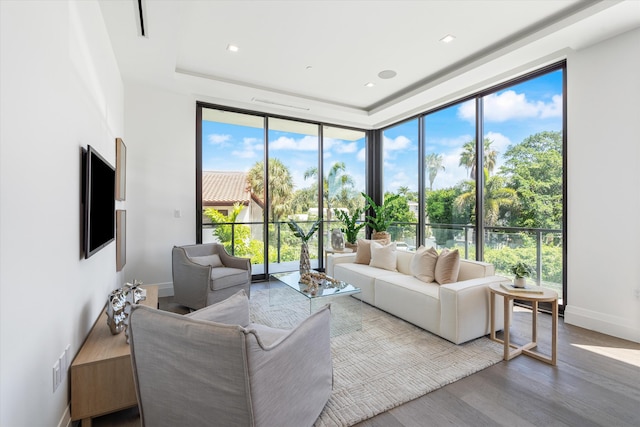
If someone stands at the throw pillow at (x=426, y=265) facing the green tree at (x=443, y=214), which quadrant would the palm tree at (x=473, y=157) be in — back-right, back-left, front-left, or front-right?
front-right

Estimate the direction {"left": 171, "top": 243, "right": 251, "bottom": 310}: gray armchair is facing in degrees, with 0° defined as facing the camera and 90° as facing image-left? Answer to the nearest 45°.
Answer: approximately 315°

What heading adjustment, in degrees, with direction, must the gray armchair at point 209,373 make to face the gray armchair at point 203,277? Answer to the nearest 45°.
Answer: approximately 45° to its left

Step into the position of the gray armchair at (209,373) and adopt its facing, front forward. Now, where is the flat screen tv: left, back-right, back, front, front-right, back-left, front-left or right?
left

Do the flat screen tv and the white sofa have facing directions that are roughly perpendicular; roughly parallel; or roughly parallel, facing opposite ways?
roughly parallel, facing opposite ways

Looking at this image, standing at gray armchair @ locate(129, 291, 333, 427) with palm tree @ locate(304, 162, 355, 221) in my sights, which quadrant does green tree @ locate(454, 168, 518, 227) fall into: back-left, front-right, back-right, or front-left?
front-right

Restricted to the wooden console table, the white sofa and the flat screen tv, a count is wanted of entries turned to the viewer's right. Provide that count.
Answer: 2

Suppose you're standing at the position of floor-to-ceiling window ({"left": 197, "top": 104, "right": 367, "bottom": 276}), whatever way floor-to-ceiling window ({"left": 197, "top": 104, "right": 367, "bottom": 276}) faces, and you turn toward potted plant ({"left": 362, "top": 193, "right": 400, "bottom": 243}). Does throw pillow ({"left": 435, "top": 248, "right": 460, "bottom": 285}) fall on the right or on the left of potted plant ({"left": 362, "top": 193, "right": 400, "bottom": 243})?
right

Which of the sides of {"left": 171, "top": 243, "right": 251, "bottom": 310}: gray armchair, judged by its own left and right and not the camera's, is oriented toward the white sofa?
front

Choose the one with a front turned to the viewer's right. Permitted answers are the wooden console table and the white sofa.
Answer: the wooden console table

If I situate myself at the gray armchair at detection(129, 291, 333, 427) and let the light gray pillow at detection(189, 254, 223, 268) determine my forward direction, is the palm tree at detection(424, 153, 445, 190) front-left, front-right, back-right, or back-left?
front-right

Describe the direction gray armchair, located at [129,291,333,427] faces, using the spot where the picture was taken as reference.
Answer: facing away from the viewer and to the right of the viewer

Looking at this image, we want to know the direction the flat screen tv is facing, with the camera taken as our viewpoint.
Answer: facing to the right of the viewer

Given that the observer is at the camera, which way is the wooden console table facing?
facing to the right of the viewer

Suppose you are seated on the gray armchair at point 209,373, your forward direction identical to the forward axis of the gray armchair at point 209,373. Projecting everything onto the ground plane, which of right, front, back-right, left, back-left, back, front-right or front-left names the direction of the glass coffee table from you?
front
